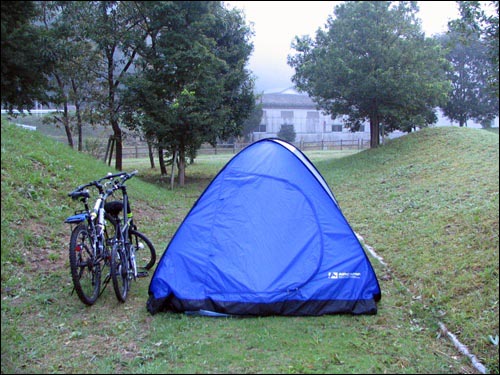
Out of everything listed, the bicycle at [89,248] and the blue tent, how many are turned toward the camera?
1

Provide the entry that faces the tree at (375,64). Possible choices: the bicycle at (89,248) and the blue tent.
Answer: the bicycle

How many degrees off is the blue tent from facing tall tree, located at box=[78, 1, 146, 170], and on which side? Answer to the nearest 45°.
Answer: approximately 135° to its right

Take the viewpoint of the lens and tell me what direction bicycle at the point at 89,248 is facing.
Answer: facing away from the viewer and to the right of the viewer

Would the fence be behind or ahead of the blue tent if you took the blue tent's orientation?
behind

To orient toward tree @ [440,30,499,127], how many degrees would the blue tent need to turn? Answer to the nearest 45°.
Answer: approximately 135° to its left

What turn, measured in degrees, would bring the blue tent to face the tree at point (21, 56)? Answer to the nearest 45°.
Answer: approximately 90° to its right

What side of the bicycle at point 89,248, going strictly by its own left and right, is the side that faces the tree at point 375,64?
front

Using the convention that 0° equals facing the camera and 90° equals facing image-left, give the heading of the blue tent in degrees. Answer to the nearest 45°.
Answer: approximately 0°

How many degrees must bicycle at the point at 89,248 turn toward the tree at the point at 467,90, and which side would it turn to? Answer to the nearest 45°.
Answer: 0° — it already faces it

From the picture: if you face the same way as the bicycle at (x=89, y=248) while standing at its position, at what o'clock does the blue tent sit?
The blue tent is roughly at 2 o'clock from the bicycle.

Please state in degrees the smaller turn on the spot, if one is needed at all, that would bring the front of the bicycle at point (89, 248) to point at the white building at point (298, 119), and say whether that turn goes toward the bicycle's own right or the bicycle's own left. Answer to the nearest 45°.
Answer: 0° — it already faces it

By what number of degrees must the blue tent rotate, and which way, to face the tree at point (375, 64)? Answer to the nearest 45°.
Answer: approximately 180°

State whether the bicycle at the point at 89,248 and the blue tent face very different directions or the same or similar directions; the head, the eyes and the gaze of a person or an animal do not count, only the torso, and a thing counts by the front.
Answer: very different directions

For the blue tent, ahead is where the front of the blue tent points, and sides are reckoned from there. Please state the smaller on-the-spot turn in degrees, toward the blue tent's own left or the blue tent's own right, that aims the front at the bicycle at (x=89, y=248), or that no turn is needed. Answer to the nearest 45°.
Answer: approximately 90° to the blue tent's own right
